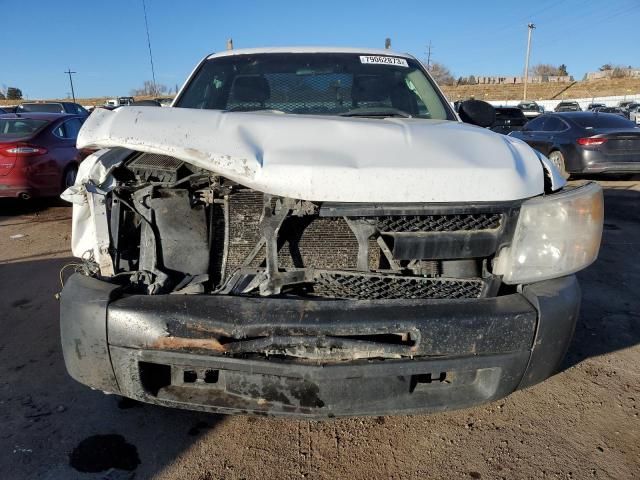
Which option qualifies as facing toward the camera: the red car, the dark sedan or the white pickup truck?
the white pickup truck

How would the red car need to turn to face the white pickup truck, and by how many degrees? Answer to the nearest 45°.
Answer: approximately 135° to its right

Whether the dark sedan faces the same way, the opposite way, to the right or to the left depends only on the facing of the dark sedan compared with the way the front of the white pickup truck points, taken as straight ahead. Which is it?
the opposite way

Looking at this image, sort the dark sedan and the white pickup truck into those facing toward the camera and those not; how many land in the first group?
1

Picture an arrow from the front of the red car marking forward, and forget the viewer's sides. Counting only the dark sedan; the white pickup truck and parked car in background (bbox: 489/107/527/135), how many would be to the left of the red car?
0

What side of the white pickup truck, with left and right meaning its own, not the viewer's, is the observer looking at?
front

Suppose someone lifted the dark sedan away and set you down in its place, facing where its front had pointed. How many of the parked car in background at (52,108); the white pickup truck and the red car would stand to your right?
0

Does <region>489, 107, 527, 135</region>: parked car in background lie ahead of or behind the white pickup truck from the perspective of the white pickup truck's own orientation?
behind

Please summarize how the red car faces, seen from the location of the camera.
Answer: facing away from the viewer and to the right of the viewer

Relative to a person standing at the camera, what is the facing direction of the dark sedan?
facing away from the viewer and to the left of the viewer

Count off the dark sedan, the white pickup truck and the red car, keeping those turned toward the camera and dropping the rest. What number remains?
1

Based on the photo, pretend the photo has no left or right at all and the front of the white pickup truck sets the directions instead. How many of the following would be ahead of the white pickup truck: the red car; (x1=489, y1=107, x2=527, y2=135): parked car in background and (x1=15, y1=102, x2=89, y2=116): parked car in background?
0

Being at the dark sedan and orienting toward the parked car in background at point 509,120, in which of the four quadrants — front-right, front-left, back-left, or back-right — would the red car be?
back-left

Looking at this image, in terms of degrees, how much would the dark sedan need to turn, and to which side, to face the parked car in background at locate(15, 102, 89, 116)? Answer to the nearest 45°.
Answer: approximately 45° to its left

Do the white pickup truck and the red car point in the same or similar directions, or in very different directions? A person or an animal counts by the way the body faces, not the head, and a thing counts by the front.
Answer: very different directions

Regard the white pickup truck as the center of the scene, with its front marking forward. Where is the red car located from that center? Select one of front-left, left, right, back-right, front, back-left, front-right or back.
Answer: back-right

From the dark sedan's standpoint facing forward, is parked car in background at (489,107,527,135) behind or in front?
in front
